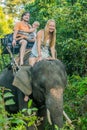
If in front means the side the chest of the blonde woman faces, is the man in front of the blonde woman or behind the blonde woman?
behind

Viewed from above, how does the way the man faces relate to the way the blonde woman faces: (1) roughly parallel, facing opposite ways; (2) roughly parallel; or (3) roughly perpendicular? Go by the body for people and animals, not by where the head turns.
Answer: roughly parallel

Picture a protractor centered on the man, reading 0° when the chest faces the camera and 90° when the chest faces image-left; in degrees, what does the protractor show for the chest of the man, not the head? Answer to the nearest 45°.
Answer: approximately 315°

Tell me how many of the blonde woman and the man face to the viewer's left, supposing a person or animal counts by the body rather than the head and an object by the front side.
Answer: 0

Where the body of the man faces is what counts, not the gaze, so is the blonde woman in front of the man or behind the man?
in front
